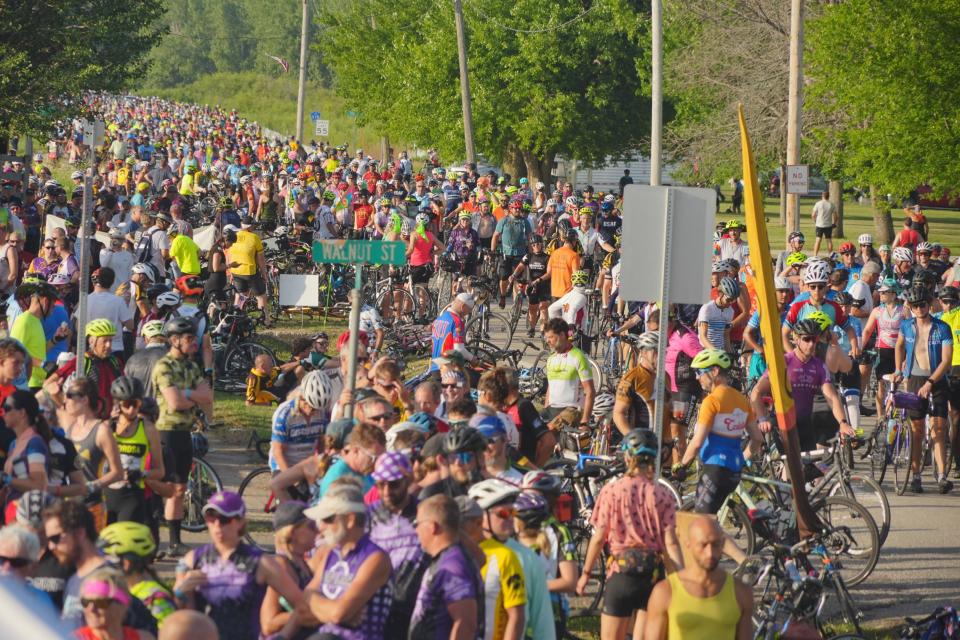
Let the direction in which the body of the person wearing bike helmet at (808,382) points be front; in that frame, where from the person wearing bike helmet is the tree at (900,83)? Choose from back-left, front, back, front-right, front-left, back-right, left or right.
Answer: back

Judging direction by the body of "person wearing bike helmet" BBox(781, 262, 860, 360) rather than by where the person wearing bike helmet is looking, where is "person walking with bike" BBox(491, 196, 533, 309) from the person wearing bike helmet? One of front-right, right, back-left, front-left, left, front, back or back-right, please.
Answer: back-right

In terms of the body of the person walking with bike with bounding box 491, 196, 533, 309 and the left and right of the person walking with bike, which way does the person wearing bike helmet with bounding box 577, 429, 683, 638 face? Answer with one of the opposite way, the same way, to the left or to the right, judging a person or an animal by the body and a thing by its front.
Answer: the opposite way

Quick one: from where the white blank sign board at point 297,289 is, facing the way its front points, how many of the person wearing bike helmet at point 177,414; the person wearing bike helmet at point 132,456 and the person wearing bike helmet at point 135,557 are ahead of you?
3

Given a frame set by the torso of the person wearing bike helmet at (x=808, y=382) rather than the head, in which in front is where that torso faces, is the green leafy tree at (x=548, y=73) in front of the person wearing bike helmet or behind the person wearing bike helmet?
behind

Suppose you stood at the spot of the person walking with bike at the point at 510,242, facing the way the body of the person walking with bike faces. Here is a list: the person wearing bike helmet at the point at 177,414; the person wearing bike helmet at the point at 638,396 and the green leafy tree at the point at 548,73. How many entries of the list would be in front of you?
2

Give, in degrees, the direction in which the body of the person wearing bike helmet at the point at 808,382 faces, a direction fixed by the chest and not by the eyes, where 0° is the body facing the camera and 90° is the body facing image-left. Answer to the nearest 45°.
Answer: approximately 0°

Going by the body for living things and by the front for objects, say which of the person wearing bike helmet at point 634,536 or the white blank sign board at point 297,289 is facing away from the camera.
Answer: the person wearing bike helmet

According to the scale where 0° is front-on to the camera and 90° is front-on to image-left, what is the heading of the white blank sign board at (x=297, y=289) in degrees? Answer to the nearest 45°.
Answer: approximately 0°

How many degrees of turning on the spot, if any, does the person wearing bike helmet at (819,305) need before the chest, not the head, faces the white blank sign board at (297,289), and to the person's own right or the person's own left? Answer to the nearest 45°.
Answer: approximately 90° to the person's own right
